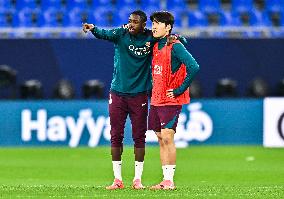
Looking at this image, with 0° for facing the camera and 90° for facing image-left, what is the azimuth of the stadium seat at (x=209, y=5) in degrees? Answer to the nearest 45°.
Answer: approximately 0°

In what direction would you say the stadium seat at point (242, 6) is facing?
toward the camera

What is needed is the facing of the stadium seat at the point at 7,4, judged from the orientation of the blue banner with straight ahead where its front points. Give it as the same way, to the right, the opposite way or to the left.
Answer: the same way

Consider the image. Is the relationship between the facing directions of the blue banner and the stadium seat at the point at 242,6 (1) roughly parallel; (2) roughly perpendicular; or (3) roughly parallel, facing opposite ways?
roughly parallel

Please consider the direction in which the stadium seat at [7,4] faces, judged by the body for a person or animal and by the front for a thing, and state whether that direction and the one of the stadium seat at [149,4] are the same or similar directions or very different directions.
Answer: same or similar directions

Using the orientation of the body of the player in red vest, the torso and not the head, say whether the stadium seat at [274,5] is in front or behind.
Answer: behind

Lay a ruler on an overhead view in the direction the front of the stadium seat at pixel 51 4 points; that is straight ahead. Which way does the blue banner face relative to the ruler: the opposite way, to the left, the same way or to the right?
the same way

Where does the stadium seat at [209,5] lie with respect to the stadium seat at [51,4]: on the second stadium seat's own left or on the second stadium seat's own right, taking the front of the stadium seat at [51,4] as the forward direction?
on the second stadium seat's own left

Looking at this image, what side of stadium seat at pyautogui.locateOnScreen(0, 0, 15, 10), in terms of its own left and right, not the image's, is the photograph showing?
front

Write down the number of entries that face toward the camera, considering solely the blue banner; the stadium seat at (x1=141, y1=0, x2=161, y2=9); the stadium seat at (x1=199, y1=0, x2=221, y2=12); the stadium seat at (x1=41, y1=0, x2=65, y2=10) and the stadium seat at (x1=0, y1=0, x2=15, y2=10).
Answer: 5

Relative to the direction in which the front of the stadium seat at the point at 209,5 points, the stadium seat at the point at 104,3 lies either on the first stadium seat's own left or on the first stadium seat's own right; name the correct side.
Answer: on the first stadium seat's own right

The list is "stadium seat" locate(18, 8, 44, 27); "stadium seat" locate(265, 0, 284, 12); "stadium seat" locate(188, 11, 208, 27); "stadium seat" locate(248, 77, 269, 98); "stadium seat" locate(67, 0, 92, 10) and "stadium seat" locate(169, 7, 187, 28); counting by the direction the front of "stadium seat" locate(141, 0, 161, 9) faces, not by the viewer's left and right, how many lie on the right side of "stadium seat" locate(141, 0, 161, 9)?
2

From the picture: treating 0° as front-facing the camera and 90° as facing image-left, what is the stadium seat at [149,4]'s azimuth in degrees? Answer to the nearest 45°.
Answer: approximately 0°

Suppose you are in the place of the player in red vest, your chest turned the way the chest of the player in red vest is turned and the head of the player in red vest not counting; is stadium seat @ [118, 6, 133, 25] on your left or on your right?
on your right

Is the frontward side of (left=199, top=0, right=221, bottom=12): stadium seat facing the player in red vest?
yes
